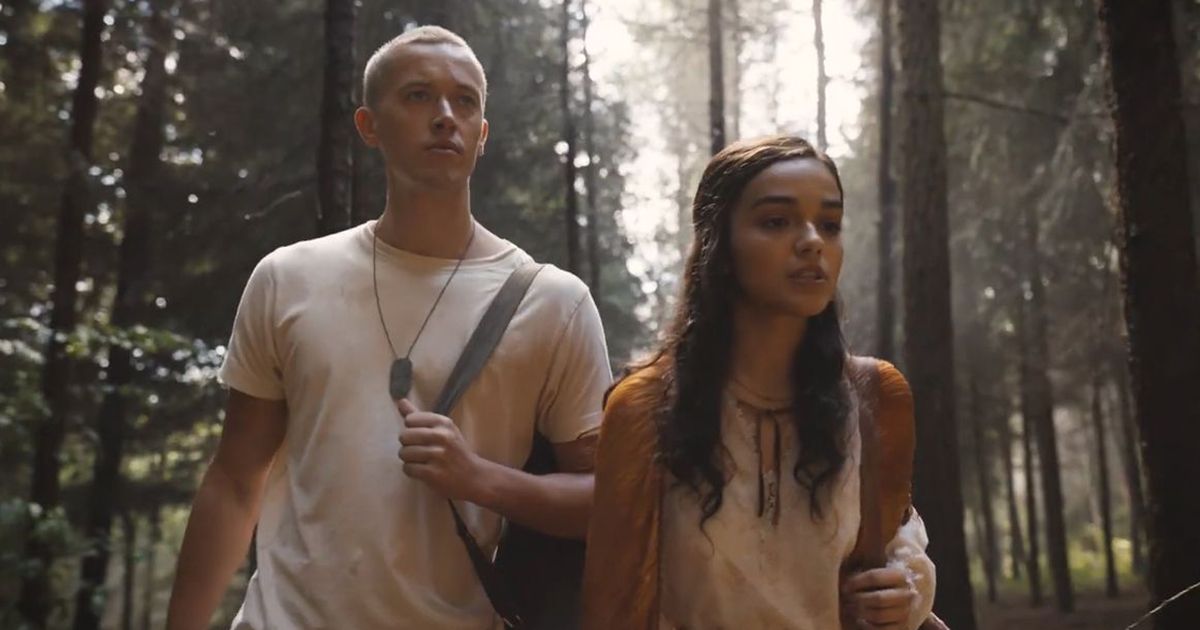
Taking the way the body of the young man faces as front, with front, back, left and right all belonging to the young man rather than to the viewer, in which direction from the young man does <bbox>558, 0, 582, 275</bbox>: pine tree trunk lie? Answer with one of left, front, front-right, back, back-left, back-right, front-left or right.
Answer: back

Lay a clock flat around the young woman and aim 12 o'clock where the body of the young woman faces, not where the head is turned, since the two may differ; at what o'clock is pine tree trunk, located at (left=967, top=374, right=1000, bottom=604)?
The pine tree trunk is roughly at 8 o'clock from the young woman.

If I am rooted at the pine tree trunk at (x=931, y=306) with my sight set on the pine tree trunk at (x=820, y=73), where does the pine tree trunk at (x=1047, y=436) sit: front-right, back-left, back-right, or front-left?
front-right

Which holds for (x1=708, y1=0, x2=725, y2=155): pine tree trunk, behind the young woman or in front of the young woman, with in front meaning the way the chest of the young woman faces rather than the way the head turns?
behind

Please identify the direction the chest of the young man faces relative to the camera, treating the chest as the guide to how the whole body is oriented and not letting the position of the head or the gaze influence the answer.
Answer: toward the camera

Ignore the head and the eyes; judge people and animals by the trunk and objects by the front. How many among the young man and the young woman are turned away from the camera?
0

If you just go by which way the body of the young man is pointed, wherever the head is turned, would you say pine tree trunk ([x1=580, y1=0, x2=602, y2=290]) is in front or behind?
behind

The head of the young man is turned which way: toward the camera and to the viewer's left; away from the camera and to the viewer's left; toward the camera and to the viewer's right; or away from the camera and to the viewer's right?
toward the camera and to the viewer's right

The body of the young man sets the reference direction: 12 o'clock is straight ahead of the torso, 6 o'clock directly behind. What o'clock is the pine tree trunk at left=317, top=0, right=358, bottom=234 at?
The pine tree trunk is roughly at 6 o'clock from the young man.

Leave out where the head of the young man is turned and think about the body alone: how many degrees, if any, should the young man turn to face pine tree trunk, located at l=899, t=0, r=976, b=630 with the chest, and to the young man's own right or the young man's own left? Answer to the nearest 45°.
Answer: approximately 135° to the young man's own left

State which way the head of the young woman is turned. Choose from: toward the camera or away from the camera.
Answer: toward the camera

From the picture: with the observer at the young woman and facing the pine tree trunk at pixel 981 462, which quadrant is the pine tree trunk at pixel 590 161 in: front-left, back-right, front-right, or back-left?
front-left

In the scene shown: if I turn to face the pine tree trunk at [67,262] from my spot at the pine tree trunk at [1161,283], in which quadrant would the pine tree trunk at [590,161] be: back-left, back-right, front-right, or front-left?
front-right
